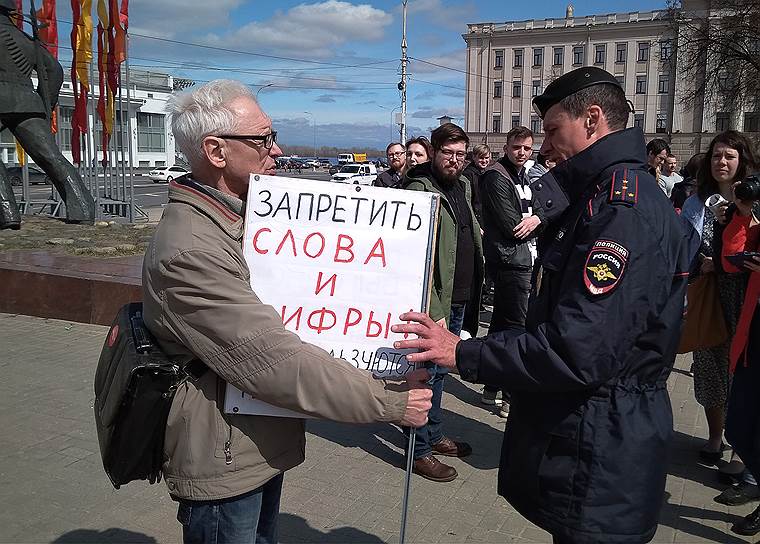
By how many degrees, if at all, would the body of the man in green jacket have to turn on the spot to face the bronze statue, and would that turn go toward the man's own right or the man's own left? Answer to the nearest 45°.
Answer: approximately 180°

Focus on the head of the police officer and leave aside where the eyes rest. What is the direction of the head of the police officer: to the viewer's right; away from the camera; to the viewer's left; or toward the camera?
to the viewer's left

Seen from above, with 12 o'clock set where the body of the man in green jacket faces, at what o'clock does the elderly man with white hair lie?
The elderly man with white hair is roughly at 2 o'clock from the man in green jacket.

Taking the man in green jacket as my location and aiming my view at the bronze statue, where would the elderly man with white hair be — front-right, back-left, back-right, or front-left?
back-left

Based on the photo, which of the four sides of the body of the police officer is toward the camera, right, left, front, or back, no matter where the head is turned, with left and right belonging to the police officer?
left

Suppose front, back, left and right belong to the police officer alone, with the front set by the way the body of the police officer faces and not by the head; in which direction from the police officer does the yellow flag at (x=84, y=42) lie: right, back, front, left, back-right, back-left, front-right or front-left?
front-right

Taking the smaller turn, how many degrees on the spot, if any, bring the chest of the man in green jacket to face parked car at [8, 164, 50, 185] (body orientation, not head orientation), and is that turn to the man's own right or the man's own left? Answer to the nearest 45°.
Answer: approximately 180°

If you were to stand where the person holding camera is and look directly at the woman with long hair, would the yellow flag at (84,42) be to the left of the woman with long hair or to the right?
left

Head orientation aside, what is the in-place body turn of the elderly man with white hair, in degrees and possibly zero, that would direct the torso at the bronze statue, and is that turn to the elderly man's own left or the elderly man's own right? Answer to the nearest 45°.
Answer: approximately 90° to the elderly man's own left

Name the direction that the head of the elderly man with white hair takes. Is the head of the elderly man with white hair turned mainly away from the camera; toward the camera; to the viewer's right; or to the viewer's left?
to the viewer's right
